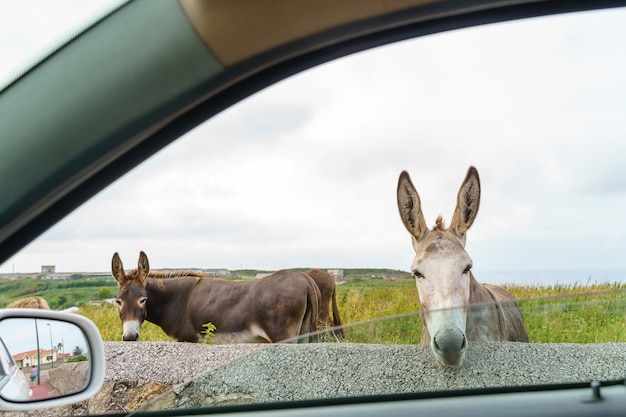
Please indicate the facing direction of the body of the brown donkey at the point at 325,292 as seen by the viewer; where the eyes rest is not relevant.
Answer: to the viewer's left

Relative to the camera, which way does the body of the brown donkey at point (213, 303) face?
to the viewer's left

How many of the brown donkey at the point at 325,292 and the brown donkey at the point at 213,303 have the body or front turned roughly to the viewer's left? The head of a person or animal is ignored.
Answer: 2
